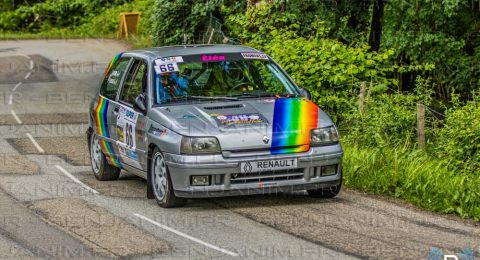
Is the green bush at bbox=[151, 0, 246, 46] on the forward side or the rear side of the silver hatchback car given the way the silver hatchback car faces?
on the rear side

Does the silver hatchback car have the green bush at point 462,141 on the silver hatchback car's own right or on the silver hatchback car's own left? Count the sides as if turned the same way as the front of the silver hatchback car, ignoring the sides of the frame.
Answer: on the silver hatchback car's own left

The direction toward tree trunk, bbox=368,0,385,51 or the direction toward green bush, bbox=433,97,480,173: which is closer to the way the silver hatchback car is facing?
the green bush

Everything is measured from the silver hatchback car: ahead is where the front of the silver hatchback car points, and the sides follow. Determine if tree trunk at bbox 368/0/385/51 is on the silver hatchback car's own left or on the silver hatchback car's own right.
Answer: on the silver hatchback car's own left

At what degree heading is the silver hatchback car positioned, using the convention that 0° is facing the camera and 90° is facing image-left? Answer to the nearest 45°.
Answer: approximately 315°
